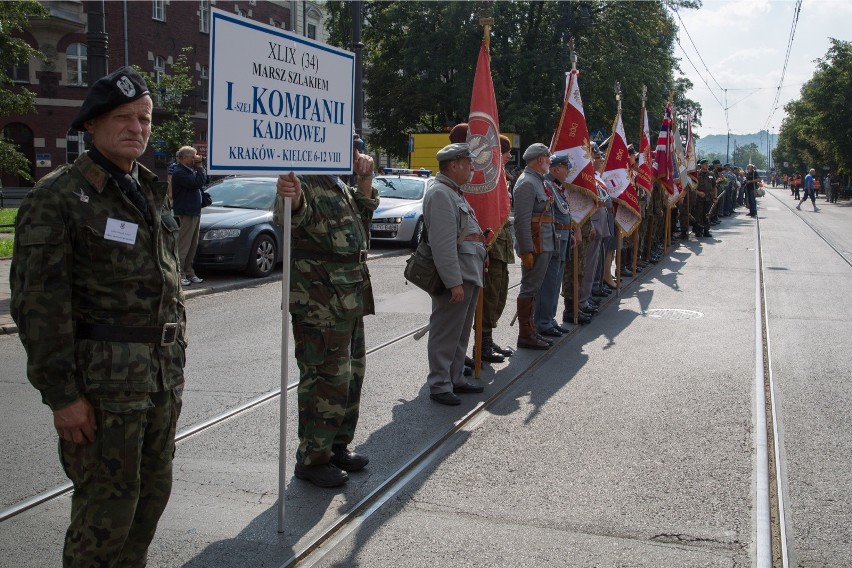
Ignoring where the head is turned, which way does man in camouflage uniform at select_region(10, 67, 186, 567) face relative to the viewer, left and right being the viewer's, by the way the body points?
facing the viewer and to the right of the viewer

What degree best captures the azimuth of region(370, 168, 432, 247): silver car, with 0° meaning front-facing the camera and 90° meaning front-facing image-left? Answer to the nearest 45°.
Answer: approximately 45°

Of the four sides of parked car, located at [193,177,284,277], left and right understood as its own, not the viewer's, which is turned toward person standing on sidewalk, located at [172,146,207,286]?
front

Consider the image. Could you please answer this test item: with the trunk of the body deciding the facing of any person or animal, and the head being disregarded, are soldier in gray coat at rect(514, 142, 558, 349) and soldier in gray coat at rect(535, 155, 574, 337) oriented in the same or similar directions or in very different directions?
same or similar directions

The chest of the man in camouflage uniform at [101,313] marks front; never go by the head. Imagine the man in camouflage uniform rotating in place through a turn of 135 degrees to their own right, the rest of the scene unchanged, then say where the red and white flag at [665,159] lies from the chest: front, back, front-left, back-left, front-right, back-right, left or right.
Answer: back-right

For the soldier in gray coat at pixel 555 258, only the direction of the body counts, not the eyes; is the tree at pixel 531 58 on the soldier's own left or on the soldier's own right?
on the soldier's own left

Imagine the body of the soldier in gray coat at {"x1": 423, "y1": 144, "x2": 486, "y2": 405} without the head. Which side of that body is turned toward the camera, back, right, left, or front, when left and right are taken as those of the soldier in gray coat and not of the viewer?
right

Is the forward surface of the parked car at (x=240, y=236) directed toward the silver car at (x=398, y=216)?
no

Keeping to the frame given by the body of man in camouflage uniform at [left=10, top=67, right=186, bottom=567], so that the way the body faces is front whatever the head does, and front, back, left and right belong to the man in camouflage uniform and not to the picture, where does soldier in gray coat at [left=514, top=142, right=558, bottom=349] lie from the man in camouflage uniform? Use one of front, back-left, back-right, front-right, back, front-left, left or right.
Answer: left
